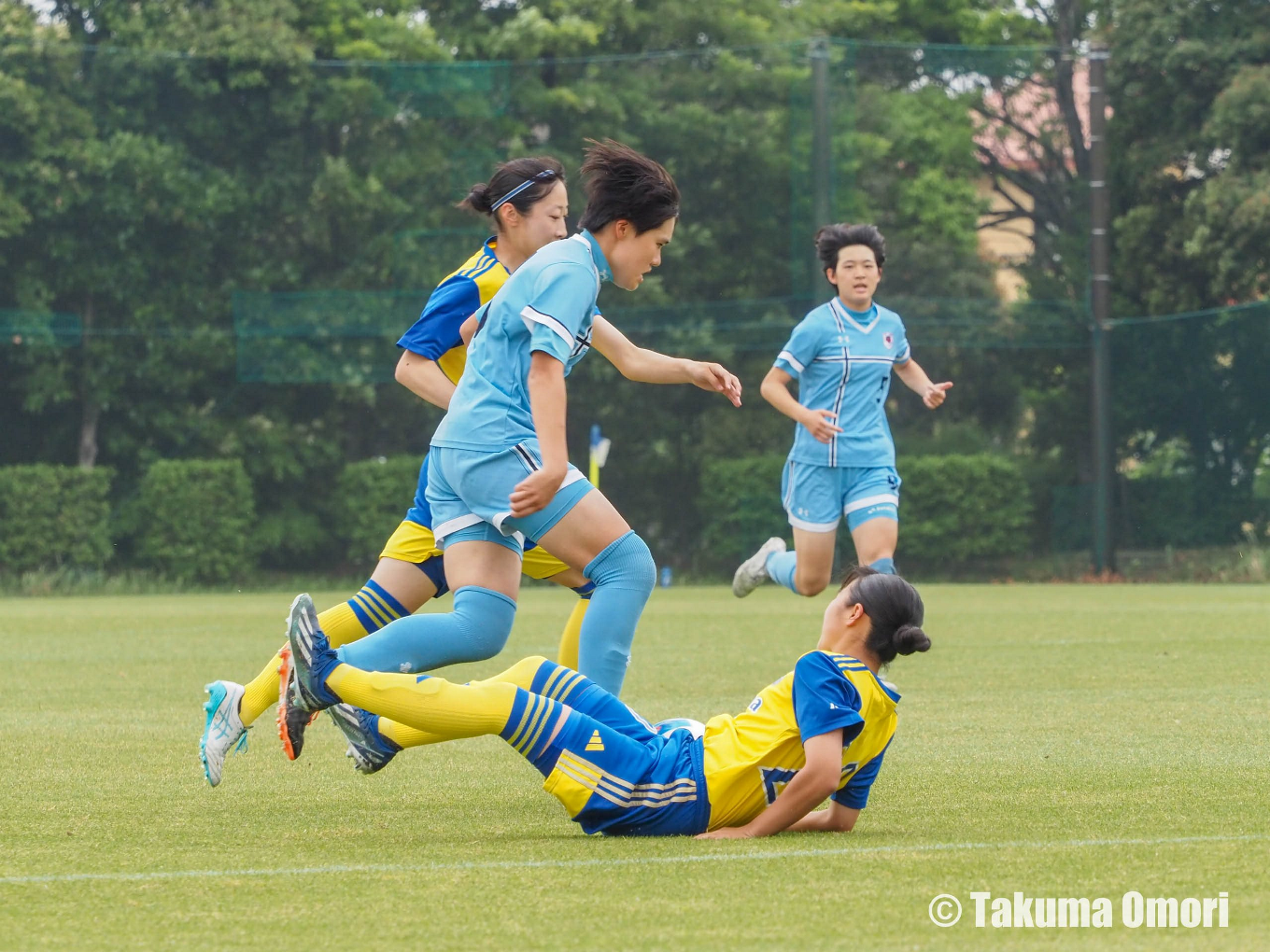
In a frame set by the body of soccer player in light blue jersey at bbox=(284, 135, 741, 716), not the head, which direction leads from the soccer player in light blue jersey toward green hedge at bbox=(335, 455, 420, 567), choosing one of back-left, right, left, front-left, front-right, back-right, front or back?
left

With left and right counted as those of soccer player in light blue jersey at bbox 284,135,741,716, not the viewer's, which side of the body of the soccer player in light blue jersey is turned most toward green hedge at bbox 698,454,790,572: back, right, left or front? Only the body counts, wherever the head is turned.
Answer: left

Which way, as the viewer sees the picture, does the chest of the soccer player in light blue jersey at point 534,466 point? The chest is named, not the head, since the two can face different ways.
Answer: to the viewer's right

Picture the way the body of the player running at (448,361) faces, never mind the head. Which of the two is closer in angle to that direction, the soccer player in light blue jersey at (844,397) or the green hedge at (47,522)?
the soccer player in light blue jersey

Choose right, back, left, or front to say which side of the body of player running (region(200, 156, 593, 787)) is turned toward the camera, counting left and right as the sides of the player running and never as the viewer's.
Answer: right

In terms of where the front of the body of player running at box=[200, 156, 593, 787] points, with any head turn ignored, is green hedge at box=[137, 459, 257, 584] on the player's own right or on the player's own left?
on the player's own left

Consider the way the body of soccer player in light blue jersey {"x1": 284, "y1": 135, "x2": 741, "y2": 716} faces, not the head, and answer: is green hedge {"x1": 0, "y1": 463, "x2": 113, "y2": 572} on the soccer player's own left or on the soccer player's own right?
on the soccer player's own left

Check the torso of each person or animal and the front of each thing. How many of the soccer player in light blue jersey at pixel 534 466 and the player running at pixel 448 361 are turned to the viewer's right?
2

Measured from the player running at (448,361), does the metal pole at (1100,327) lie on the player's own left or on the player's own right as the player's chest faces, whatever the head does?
on the player's own left

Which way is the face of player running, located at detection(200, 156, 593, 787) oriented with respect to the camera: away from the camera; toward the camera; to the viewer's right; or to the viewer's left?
to the viewer's right
